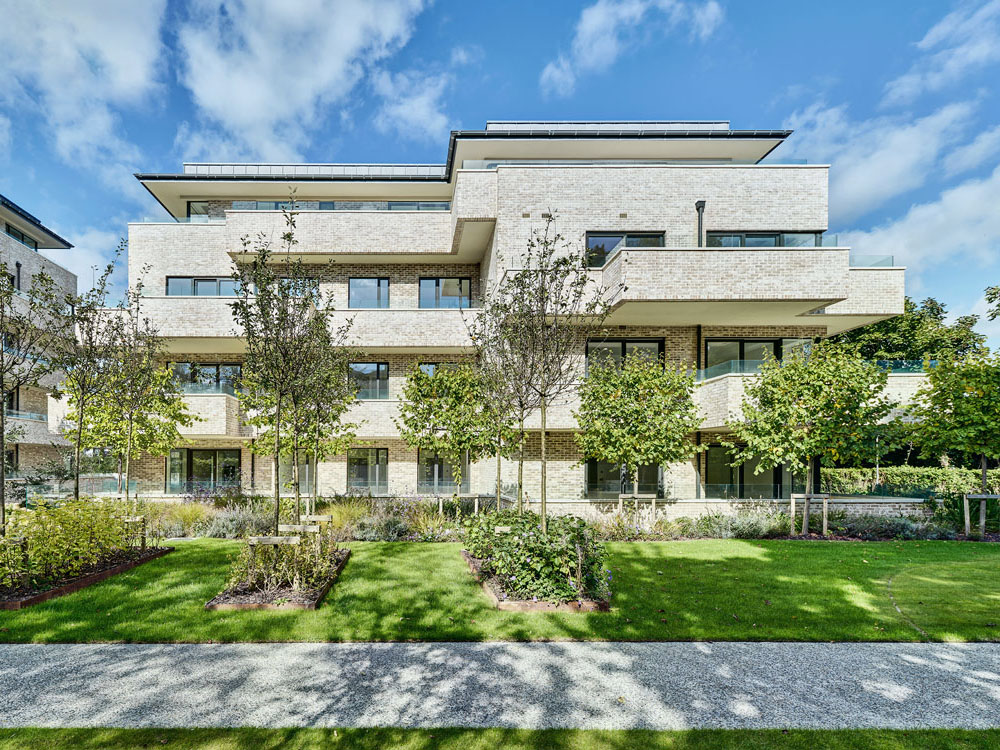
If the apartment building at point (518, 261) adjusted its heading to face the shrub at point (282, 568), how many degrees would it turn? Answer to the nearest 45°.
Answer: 0° — it already faces it

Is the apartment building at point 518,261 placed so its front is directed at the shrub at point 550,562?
yes

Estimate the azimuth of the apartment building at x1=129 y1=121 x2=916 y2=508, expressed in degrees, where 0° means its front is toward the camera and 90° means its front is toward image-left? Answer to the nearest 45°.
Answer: approximately 0°
